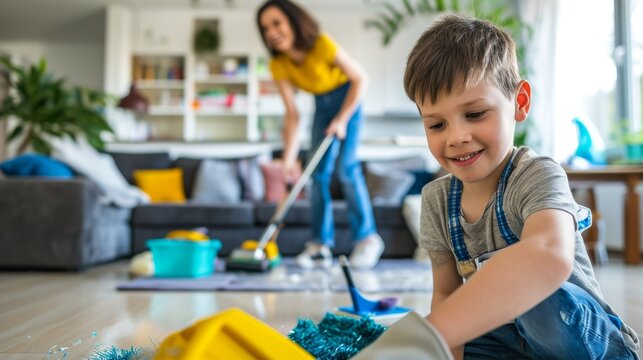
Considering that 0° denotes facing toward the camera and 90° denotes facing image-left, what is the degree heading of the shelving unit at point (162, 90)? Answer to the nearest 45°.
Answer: approximately 0°

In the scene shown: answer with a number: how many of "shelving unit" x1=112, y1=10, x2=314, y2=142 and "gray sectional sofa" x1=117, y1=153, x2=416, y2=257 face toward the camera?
2

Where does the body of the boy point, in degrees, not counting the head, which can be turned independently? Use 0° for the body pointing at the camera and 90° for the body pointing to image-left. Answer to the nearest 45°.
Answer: approximately 45°

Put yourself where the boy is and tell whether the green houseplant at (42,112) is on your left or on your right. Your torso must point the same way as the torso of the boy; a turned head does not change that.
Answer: on your right

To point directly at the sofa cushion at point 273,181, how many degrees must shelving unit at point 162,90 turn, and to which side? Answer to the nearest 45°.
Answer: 0° — it already faces it

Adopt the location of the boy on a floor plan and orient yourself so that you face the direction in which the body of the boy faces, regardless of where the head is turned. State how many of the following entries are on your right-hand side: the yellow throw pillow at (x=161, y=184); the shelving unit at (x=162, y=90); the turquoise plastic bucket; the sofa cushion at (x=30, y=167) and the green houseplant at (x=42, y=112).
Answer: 5

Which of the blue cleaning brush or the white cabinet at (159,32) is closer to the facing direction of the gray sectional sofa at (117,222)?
the blue cleaning brush

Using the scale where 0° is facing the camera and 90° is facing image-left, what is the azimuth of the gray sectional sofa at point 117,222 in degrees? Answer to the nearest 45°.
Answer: approximately 0°
